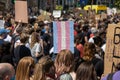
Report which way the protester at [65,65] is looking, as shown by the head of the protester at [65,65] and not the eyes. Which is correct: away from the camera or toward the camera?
away from the camera

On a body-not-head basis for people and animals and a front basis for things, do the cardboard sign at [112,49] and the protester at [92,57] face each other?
no

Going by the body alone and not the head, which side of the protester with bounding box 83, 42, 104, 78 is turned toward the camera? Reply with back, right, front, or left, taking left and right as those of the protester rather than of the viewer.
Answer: back

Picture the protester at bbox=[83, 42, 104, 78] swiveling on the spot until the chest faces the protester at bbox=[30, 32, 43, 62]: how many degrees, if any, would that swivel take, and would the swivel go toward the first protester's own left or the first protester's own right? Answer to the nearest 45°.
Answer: approximately 45° to the first protester's own left

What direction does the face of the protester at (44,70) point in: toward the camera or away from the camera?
away from the camera

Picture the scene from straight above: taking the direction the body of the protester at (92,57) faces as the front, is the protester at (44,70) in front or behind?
behind

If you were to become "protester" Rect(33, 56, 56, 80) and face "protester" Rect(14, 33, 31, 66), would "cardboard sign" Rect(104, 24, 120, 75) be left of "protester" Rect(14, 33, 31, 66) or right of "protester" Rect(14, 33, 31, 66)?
right
